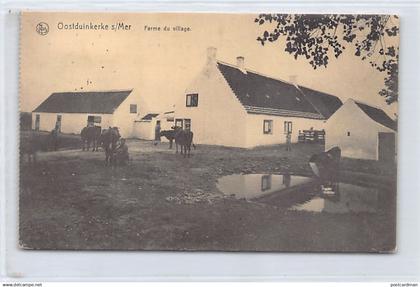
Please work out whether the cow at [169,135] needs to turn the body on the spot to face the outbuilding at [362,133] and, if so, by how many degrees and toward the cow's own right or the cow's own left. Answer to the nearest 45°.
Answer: approximately 180°

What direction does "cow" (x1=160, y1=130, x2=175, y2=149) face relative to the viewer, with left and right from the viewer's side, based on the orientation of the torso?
facing to the left of the viewer
